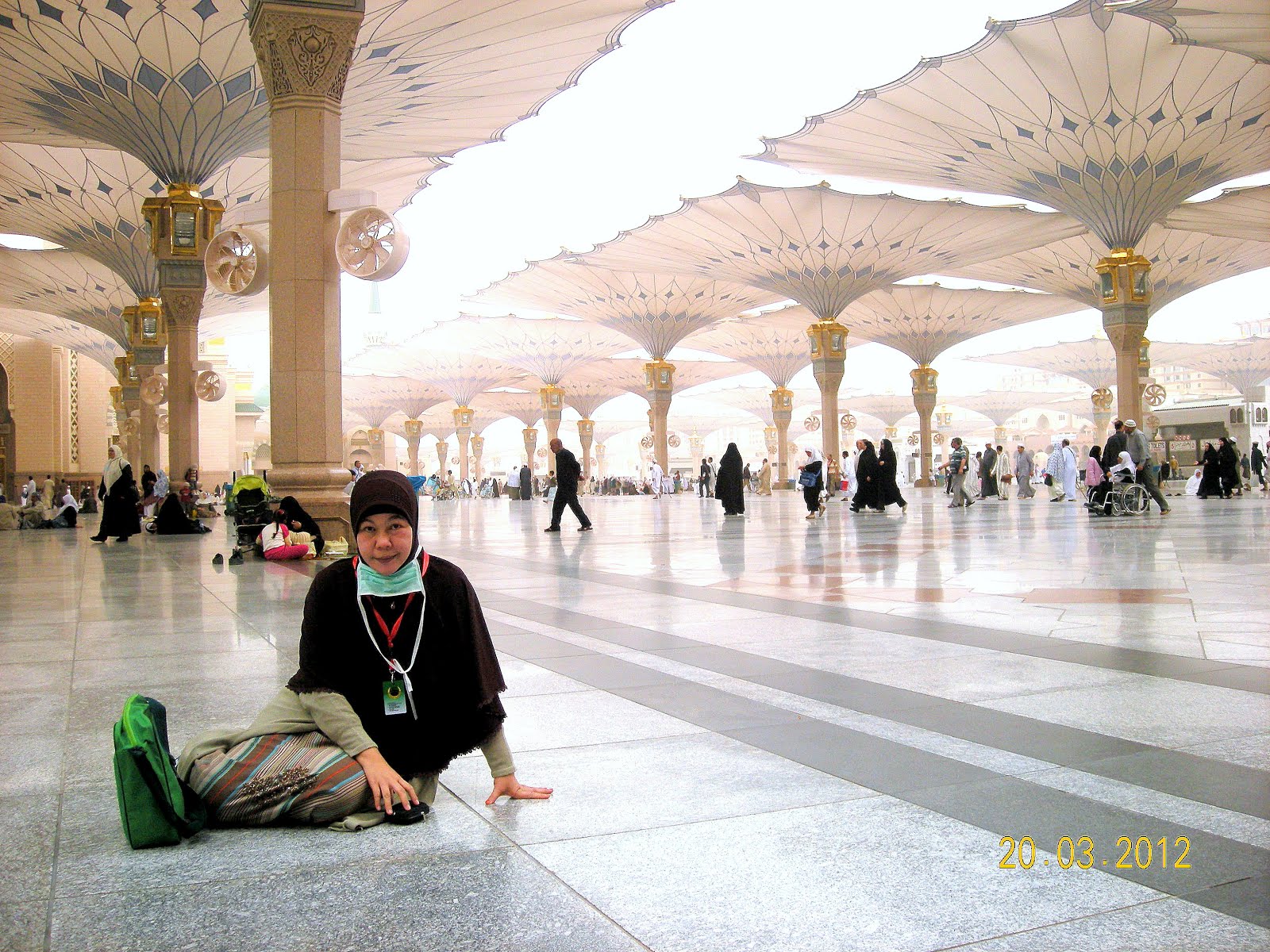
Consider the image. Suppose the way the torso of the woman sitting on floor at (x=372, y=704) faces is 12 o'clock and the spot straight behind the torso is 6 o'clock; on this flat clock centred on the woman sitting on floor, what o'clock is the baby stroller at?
The baby stroller is roughly at 6 o'clock from the woman sitting on floor.

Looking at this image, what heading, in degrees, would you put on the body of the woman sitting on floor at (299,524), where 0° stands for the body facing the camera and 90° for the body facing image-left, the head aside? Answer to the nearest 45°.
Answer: approximately 90°

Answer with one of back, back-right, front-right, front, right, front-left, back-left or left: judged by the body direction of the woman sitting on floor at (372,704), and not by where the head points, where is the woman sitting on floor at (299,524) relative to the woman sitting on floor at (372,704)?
back

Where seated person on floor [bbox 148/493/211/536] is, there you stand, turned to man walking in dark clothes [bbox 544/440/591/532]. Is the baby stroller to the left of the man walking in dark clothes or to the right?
right
